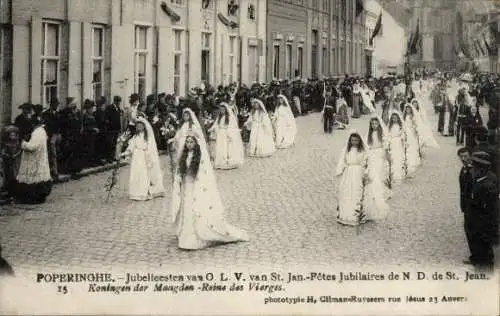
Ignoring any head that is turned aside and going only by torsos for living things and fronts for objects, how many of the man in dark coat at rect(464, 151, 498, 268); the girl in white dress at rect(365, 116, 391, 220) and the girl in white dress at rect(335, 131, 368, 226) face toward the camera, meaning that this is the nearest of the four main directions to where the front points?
2

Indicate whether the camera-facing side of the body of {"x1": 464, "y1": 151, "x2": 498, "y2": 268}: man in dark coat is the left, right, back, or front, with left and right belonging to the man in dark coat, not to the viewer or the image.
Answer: left

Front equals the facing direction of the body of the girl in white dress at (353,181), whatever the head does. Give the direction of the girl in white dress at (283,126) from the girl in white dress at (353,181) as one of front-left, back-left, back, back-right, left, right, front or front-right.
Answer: back

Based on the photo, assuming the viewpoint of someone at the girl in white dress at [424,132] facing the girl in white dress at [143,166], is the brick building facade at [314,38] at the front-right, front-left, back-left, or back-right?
back-right

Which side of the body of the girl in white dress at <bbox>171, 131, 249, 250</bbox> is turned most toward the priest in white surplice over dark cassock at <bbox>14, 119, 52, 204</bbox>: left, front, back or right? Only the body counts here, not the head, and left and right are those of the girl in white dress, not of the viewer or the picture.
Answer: right

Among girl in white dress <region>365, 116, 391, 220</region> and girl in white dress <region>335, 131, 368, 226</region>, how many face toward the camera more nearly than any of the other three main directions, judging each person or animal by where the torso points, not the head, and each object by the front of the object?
2

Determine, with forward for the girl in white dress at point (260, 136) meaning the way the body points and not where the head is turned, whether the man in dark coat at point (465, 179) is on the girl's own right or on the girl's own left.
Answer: on the girl's own left
